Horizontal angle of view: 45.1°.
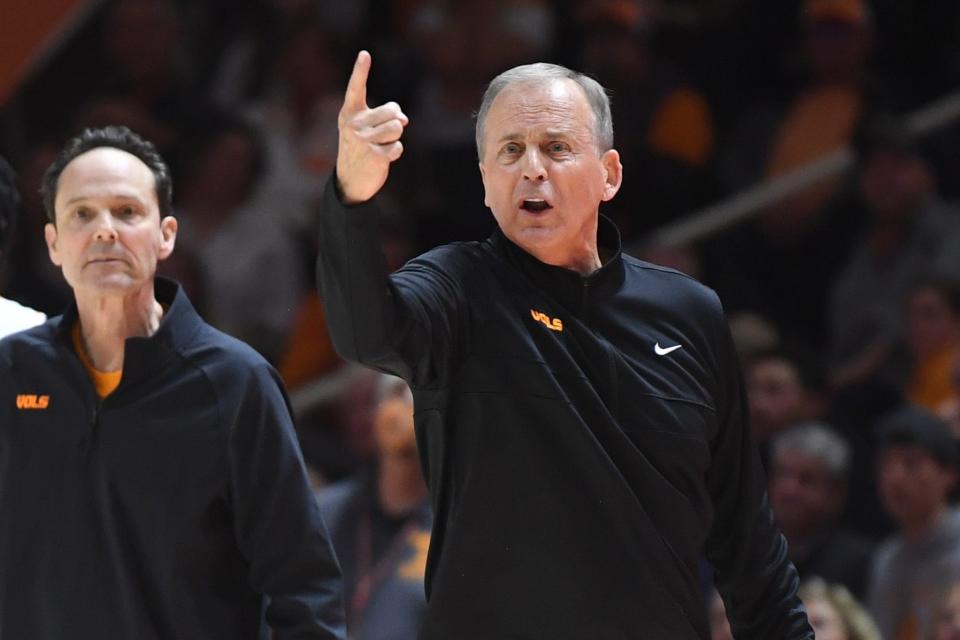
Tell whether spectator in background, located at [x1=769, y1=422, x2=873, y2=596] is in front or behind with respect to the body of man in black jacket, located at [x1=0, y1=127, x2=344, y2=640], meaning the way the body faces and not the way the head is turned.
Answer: behind

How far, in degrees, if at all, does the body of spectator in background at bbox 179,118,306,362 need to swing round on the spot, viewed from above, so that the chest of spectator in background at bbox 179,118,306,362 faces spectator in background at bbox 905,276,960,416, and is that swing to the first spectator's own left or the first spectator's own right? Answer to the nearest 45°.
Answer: approximately 90° to the first spectator's own left

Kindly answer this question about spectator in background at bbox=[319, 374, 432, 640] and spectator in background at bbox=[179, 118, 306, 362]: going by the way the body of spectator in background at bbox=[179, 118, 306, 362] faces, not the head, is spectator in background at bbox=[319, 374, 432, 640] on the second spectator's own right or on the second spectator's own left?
on the second spectator's own left

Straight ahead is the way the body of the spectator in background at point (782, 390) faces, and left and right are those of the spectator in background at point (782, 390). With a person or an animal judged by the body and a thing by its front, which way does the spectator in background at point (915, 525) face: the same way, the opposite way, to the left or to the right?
the same way

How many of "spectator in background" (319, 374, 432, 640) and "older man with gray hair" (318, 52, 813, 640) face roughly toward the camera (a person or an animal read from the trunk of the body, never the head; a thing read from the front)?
2

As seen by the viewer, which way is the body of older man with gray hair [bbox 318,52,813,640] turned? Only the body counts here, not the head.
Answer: toward the camera

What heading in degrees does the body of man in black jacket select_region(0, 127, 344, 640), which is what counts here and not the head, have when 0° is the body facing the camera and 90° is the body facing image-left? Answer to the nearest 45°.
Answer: approximately 45°

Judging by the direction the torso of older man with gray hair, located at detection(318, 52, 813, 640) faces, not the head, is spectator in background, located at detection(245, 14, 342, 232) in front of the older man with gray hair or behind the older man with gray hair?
behind

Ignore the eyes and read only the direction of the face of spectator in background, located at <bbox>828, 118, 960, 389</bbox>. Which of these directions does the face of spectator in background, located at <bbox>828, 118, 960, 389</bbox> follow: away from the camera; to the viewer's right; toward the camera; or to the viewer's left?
toward the camera

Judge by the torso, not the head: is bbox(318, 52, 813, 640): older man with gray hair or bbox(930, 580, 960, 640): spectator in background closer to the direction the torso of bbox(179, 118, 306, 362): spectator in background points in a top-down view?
the older man with gray hair

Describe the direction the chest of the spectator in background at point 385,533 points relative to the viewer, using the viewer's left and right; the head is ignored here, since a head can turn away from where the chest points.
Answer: facing the viewer

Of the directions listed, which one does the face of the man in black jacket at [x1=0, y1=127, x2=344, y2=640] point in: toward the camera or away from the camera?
toward the camera

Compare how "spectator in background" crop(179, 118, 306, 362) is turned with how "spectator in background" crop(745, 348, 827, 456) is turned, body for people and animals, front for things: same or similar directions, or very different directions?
same or similar directions

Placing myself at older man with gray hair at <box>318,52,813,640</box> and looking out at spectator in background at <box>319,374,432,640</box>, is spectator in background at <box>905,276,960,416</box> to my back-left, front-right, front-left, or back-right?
front-right
